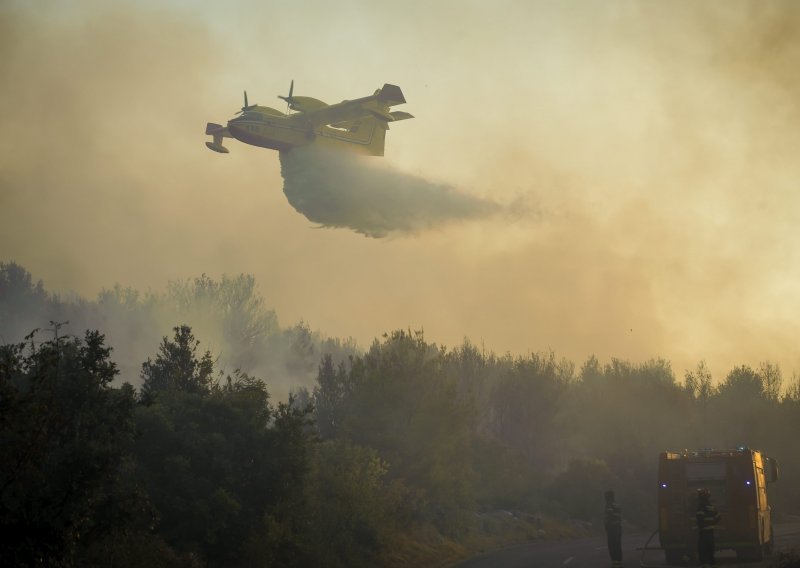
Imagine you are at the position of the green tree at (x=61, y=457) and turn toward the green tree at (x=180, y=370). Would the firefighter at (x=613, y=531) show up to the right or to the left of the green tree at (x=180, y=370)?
right

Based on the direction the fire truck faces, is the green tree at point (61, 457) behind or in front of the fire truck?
behind

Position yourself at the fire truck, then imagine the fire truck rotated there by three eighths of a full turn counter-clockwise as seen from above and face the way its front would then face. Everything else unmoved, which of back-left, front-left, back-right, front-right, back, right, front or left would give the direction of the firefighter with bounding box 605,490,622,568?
front

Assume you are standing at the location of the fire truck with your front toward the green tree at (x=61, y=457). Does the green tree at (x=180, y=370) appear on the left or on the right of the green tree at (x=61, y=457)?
right

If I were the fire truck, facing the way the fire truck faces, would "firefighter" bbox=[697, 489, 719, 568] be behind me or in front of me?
behind

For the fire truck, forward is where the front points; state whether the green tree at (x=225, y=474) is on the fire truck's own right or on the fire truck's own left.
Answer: on the fire truck's own left

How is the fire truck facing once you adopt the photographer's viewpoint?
facing away from the viewer
